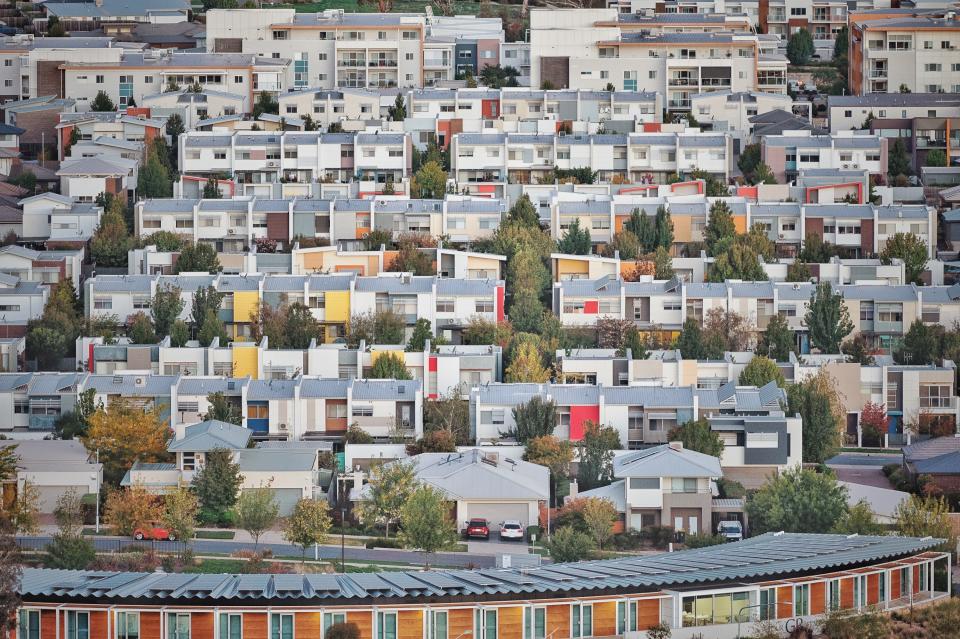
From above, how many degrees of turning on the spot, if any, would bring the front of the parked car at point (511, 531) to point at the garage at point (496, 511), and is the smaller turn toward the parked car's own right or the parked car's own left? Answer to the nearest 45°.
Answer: approximately 45° to the parked car's own left

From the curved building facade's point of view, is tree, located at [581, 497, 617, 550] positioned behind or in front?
behind

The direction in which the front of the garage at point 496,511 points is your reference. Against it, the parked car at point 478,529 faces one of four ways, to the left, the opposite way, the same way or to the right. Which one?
the opposite way

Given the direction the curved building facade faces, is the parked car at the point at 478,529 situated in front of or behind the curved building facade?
behind

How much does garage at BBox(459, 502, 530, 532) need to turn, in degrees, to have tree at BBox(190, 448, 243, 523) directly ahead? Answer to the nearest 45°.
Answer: approximately 90° to its right

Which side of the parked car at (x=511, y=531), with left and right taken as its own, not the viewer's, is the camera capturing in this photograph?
back

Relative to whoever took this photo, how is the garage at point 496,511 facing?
facing the viewer

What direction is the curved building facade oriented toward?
toward the camera

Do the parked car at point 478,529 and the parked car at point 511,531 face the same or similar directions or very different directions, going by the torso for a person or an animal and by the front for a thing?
same or similar directions
